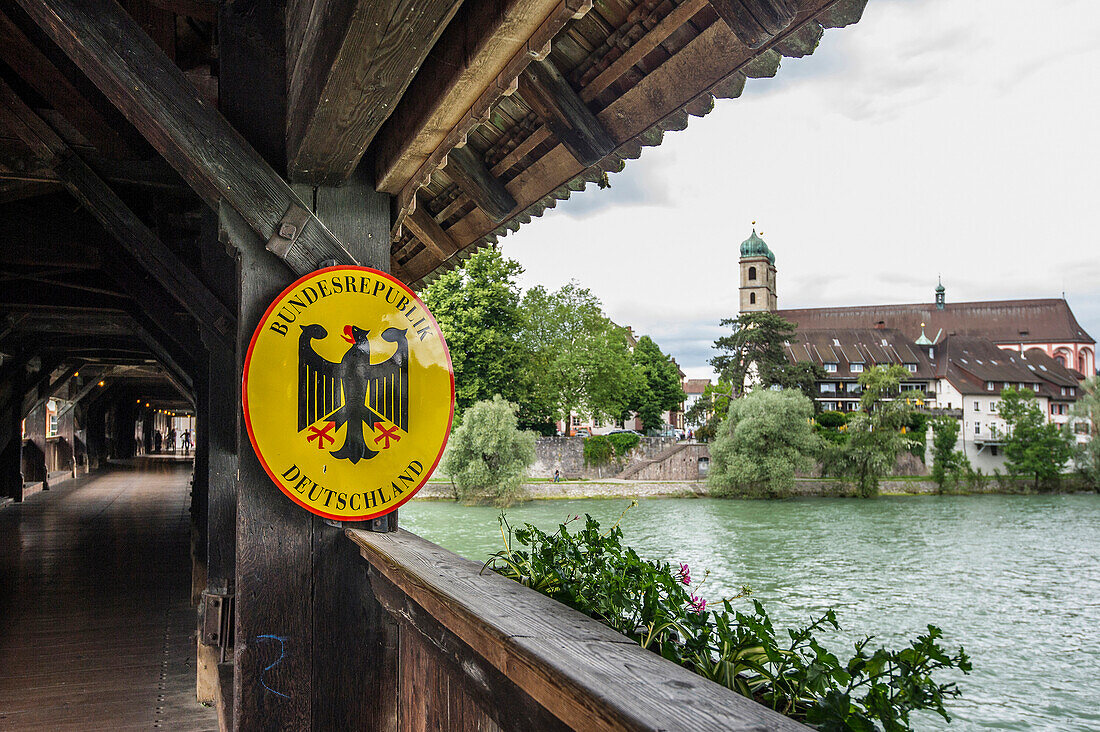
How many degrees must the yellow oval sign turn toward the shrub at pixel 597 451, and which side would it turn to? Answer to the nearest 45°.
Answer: approximately 180°

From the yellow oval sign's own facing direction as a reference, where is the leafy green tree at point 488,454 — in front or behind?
behind

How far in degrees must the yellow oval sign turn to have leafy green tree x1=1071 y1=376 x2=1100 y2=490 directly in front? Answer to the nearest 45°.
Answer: approximately 135° to its left

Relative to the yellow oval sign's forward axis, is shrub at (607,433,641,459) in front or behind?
behind

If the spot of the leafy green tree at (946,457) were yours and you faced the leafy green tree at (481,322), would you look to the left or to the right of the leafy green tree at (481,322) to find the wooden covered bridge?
left

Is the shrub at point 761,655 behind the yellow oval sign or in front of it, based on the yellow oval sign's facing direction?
in front

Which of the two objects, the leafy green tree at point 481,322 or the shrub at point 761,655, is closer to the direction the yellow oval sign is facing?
the shrub

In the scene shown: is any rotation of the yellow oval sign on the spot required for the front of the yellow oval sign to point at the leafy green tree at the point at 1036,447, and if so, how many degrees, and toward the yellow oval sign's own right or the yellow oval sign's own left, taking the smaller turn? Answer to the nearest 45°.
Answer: approximately 135° to the yellow oval sign's own left

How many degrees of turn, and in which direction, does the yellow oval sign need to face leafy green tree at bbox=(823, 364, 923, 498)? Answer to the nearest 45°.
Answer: approximately 135° to its left

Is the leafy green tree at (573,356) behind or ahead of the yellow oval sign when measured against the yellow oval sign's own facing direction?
behind

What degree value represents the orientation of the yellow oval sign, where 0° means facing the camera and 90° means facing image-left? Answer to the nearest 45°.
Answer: approximately 0°

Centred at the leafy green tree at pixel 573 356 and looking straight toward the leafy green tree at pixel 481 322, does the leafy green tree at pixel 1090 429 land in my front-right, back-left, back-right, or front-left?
back-left

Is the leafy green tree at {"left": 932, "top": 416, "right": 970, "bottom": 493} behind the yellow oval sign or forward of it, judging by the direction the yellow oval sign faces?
behind
